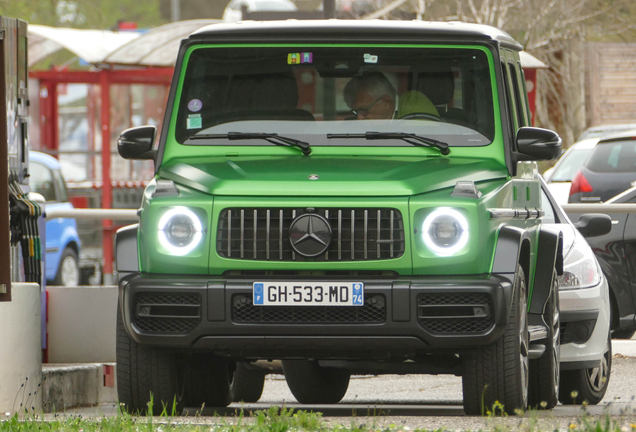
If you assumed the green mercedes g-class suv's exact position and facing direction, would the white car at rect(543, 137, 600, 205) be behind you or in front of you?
behind

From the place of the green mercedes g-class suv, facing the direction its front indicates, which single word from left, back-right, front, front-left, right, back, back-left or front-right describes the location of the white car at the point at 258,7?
back

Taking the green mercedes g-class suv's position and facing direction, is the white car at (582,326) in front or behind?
behind

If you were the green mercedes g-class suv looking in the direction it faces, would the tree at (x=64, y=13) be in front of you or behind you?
behind

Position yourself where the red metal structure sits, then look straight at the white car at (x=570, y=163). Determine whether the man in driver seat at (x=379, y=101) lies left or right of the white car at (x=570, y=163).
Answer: right

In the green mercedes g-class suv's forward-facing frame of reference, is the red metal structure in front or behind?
behind

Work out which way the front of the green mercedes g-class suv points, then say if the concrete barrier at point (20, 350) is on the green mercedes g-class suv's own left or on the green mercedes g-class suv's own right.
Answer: on the green mercedes g-class suv's own right

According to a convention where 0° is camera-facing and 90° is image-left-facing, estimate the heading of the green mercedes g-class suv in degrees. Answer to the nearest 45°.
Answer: approximately 0°
